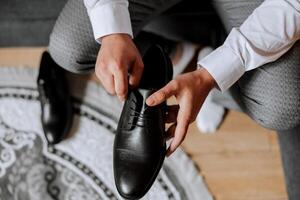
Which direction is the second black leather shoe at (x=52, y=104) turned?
toward the camera
